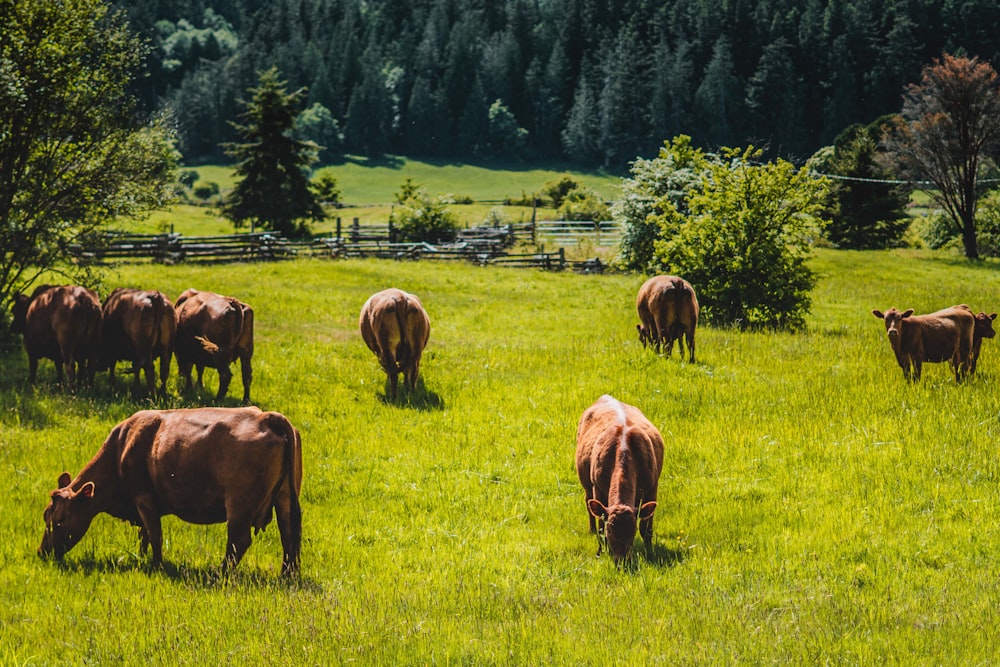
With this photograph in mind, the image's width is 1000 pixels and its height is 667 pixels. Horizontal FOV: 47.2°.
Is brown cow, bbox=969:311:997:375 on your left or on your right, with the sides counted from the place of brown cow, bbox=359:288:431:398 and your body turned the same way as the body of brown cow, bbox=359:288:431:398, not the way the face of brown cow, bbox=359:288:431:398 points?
on your right

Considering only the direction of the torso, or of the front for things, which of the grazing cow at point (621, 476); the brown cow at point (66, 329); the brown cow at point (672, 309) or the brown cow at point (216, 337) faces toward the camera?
the grazing cow

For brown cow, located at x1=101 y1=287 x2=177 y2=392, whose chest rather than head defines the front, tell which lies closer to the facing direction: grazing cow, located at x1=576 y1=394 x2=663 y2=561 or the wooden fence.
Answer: the wooden fence

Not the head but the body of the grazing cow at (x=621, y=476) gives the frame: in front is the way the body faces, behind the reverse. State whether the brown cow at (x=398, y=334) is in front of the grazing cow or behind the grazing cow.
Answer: behind

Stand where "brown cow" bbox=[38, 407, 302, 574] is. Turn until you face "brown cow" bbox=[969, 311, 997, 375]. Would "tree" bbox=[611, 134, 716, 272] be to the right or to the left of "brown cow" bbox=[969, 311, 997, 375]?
left

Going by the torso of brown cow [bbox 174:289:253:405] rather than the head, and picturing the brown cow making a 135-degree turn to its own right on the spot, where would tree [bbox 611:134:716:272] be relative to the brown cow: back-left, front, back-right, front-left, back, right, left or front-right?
front-left

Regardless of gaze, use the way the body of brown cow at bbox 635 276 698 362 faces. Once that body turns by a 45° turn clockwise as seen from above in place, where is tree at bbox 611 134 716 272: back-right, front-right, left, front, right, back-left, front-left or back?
front

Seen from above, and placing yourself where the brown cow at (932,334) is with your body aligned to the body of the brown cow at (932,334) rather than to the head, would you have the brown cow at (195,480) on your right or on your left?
on your left

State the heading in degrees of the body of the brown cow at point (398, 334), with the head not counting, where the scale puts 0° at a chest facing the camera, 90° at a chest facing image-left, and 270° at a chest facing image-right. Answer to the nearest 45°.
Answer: approximately 180°

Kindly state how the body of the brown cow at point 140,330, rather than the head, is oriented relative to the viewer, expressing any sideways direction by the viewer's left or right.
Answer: facing away from the viewer and to the left of the viewer
